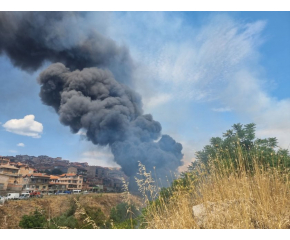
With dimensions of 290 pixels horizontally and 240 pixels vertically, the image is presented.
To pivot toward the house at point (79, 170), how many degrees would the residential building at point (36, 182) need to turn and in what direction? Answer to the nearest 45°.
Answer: approximately 90° to its left

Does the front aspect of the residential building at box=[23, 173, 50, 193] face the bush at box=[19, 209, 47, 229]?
yes

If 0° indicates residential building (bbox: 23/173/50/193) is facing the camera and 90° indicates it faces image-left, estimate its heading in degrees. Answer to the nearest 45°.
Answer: approximately 0°

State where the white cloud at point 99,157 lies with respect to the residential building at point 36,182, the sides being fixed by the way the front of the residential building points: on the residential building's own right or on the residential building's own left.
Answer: on the residential building's own left
